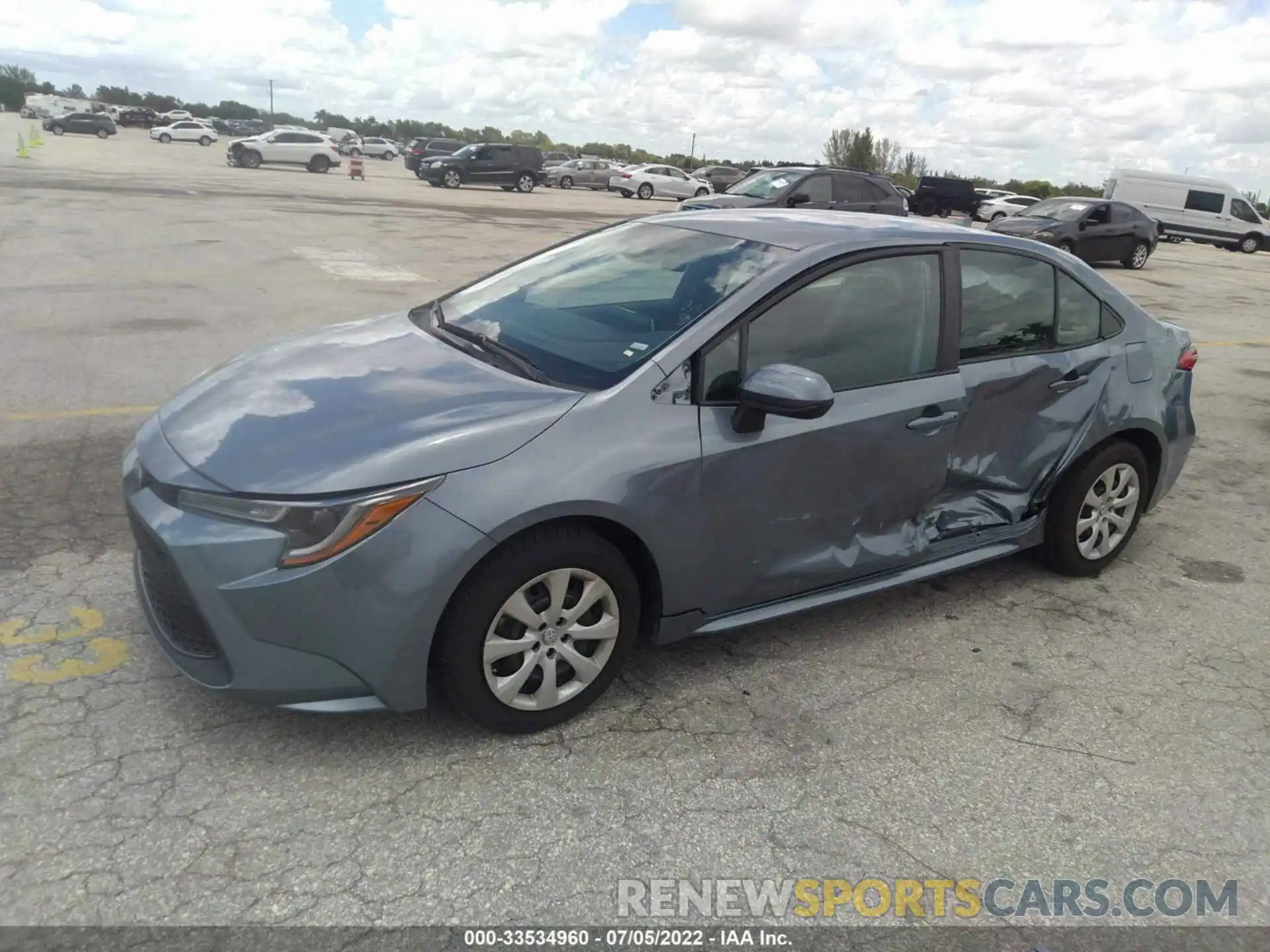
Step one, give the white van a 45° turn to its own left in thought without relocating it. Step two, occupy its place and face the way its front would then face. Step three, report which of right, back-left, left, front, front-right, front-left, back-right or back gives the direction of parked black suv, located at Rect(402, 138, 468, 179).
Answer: back-left

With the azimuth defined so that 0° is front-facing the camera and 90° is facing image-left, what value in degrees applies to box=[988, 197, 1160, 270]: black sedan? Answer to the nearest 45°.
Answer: approximately 45°

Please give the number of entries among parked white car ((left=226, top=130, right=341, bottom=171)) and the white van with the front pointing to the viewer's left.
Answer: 1

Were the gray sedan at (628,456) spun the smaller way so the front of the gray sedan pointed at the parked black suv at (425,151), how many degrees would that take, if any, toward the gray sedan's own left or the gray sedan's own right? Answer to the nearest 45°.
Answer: approximately 135° to the gray sedan's own right

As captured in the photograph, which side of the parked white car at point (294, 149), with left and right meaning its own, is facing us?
left

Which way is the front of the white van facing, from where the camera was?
facing to the right of the viewer

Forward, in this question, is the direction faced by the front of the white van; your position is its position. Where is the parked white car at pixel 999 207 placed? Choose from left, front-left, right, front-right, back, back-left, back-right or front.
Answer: back-left

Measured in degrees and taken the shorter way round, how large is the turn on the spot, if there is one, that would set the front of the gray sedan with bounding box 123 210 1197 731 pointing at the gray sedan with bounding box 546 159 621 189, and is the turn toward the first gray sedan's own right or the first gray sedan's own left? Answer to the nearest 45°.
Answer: approximately 135° to the first gray sedan's own right

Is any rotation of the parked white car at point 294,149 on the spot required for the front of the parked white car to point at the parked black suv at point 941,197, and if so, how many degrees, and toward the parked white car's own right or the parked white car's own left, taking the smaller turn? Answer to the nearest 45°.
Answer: approximately 135° to the parked white car's own left

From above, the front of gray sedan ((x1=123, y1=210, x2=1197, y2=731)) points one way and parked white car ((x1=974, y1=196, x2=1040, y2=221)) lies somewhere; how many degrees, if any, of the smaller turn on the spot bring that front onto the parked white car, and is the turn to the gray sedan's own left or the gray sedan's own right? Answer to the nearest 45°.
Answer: approximately 135° to the gray sedan's own right
